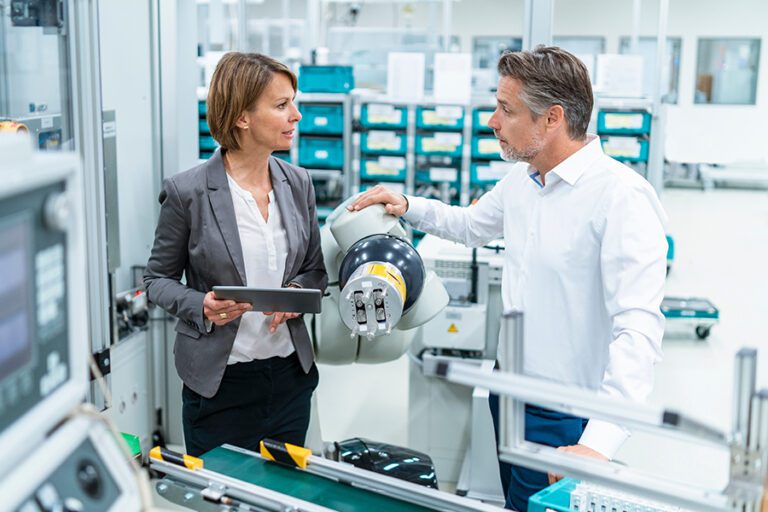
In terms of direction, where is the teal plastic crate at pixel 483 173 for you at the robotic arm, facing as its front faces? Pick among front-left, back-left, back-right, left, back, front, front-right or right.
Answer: back

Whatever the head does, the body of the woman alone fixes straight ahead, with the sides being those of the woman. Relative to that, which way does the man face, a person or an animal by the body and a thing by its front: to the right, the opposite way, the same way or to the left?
to the right

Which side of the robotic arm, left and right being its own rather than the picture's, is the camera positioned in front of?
front

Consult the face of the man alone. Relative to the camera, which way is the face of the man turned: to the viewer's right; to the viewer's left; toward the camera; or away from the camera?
to the viewer's left

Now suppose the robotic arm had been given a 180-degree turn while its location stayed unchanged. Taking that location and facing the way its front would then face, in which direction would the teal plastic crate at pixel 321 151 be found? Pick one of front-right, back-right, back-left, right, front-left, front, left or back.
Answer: front

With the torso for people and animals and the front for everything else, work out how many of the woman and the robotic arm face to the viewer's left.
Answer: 0

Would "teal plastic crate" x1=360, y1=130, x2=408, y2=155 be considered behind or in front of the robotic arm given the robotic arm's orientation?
behind

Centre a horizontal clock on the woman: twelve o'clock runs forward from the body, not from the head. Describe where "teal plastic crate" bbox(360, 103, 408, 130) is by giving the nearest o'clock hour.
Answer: The teal plastic crate is roughly at 8 o'clock from the woman.

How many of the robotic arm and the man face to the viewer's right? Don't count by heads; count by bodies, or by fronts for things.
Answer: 0

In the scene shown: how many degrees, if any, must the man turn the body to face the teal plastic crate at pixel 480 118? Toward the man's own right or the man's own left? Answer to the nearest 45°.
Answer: approximately 135° to the man's own right

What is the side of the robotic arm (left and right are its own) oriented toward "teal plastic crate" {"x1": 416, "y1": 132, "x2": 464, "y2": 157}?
back

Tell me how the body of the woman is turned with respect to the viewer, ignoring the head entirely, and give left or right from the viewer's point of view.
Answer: facing the viewer and to the right of the viewer

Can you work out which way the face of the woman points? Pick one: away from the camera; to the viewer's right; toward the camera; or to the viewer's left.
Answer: to the viewer's right
